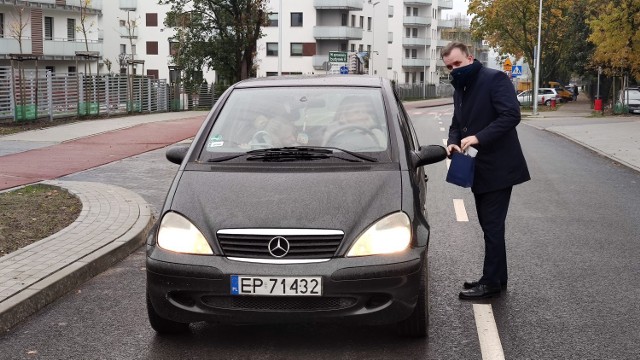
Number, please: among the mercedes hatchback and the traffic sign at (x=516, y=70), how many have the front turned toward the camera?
2

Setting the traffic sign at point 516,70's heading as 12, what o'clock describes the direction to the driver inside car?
The driver inside car is roughly at 12 o'clock from the traffic sign.

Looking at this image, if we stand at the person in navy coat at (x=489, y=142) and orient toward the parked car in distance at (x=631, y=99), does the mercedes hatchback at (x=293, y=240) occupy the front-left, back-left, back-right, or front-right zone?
back-left

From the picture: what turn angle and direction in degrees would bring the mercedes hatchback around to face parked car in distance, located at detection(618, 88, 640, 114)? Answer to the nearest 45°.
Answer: approximately 135° to its left

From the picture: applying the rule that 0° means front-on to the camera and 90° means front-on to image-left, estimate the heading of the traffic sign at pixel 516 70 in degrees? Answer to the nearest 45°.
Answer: approximately 0°

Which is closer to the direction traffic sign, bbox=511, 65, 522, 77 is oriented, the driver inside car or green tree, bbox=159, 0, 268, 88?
the driver inside car

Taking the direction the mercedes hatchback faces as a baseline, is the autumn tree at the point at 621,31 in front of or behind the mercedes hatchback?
behind

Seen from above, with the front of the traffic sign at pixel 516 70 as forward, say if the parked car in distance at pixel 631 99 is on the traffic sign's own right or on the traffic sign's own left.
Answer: on the traffic sign's own left

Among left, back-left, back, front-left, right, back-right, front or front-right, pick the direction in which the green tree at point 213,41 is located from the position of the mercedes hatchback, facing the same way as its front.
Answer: back

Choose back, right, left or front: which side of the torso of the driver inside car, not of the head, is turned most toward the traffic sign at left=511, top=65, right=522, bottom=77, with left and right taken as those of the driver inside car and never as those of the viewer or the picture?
back

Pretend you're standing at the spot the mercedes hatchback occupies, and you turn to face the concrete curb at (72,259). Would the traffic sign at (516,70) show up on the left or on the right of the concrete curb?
right

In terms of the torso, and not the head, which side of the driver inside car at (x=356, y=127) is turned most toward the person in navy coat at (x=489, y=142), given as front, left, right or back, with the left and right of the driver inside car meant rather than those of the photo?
left
